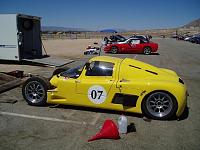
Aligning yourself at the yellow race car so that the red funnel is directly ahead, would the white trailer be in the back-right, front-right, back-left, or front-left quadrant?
back-right

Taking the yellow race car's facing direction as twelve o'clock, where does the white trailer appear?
The white trailer is roughly at 2 o'clock from the yellow race car.

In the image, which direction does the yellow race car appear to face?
to the viewer's left

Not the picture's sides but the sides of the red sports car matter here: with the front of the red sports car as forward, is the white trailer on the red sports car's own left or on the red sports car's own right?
on the red sports car's own left

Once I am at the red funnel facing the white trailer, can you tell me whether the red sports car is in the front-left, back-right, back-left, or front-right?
front-right

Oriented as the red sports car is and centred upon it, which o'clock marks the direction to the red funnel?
The red funnel is roughly at 9 o'clock from the red sports car.

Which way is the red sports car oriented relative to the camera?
to the viewer's left
